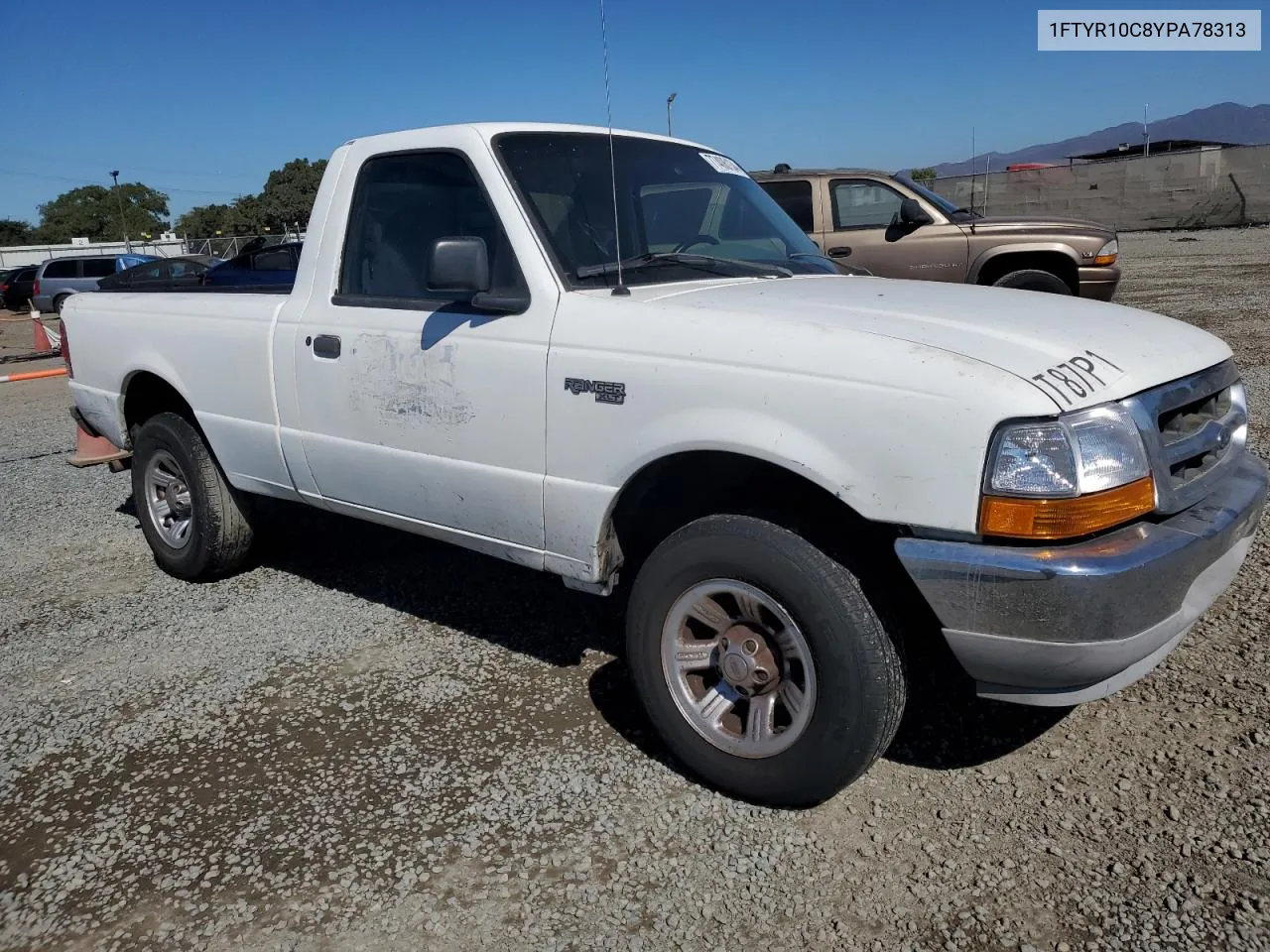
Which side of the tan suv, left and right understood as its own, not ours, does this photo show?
right

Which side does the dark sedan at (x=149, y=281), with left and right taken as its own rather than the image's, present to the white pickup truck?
right

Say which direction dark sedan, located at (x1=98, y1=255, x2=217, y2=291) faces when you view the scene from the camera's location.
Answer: facing to the left of the viewer

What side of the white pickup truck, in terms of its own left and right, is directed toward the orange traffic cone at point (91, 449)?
back

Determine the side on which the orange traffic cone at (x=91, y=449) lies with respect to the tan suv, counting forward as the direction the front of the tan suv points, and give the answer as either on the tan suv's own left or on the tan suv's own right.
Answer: on the tan suv's own right

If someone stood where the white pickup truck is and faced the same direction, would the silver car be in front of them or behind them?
behind

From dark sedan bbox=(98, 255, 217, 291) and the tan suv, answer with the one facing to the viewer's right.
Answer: the tan suv
